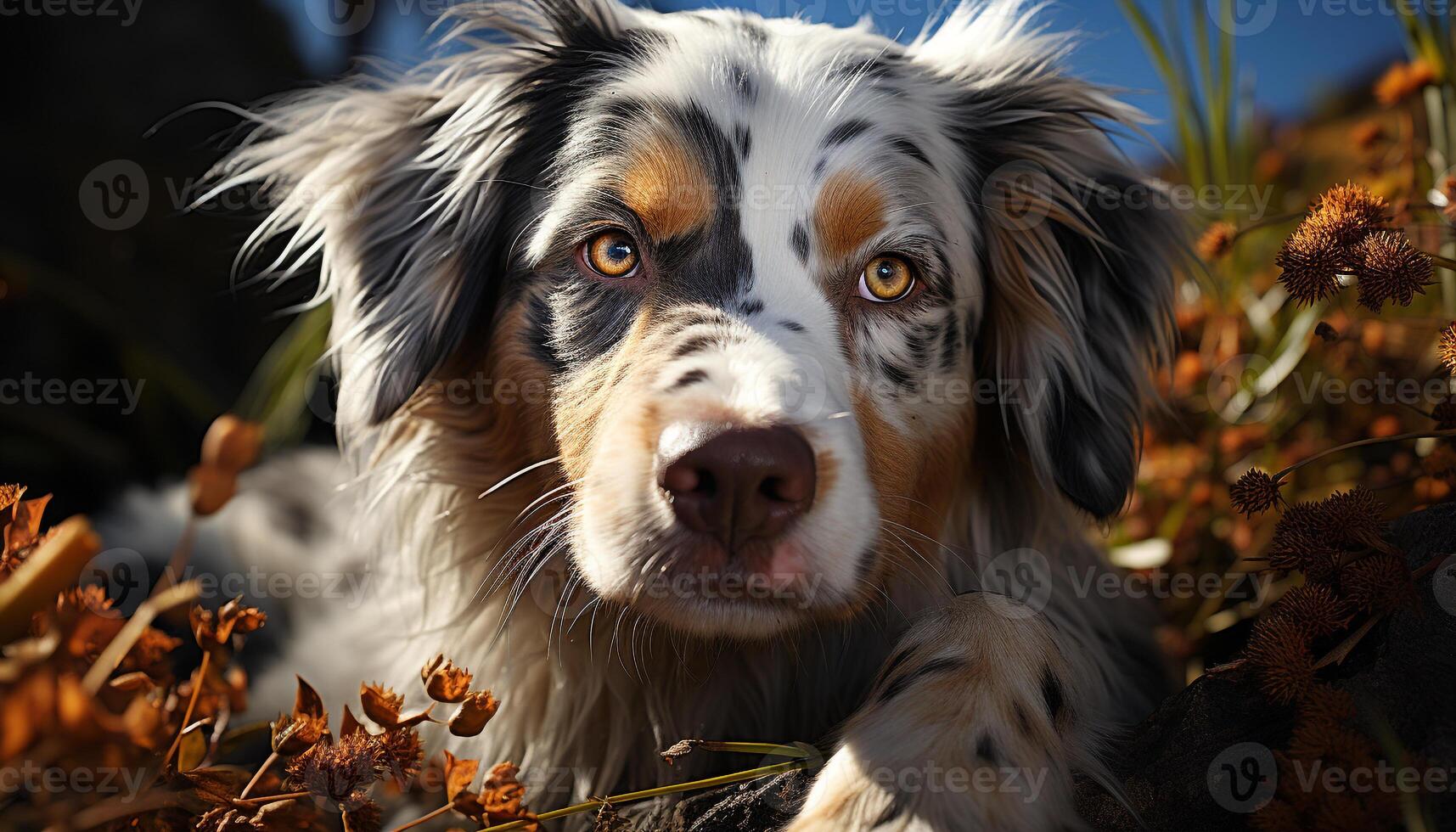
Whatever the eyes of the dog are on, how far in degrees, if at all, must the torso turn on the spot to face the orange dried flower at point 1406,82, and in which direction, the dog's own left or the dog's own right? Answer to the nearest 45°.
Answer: approximately 90° to the dog's own left

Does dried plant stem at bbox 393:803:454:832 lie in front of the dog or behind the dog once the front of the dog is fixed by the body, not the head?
in front

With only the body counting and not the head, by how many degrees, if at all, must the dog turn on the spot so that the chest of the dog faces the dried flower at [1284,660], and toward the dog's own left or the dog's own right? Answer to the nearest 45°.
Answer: approximately 45° to the dog's own left

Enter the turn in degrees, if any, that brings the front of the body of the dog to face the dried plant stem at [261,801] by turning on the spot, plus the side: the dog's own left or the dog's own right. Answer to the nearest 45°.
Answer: approximately 45° to the dog's own right

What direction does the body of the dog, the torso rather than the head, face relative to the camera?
toward the camera

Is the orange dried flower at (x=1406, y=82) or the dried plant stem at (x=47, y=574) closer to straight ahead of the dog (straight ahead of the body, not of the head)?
the dried plant stem

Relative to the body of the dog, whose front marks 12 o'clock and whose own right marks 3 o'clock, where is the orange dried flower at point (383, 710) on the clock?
The orange dried flower is roughly at 1 o'clock from the dog.

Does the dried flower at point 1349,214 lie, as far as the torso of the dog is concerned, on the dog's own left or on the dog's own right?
on the dog's own left

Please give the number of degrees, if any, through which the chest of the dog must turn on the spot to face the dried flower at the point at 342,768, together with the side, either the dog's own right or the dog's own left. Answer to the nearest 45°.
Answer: approximately 45° to the dog's own right

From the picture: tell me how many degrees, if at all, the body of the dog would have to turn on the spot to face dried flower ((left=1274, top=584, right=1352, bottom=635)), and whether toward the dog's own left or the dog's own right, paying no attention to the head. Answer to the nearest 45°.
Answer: approximately 45° to the dog's own left
